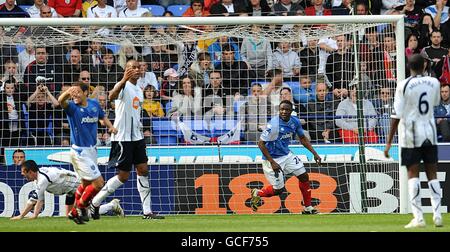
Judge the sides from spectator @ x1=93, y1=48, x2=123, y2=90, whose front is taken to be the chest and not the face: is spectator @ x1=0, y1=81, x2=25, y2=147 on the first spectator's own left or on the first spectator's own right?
on the first spectator's own right

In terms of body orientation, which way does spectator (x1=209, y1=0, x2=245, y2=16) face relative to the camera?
toward the camera

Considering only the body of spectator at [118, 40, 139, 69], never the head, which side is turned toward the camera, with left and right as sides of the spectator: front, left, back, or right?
front

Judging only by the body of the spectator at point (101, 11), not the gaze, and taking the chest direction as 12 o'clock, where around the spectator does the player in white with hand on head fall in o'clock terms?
The player in white with hand on head is roughly at 12 o'clock from the spectator.

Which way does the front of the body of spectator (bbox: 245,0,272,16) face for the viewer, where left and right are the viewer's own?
facing the viewer

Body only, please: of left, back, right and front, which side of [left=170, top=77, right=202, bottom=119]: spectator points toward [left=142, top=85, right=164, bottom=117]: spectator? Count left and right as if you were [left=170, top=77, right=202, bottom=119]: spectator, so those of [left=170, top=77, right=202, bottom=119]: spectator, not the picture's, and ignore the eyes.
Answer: right
